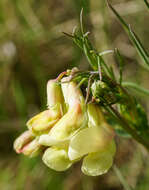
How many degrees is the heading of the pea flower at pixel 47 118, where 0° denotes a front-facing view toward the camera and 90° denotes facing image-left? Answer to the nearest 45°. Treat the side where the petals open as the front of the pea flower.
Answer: approximately 90°

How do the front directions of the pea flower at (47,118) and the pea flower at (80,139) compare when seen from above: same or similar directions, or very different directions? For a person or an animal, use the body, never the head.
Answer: same or similar directions
